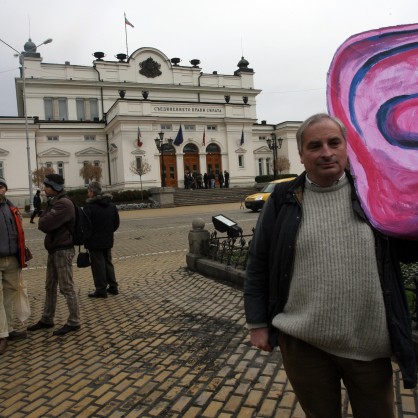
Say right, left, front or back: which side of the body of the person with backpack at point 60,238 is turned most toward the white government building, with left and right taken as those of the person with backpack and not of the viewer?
right

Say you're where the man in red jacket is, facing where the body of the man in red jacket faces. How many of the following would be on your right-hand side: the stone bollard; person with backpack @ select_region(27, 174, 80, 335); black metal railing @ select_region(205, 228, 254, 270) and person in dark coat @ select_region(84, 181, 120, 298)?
0

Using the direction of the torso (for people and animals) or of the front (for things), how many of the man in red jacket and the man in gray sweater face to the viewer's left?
0

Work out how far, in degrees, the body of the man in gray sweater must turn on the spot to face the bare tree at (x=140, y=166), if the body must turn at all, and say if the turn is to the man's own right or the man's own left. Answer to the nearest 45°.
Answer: approximately 135° to the man's own right

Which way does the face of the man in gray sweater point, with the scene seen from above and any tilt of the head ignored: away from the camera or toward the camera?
toward the camera

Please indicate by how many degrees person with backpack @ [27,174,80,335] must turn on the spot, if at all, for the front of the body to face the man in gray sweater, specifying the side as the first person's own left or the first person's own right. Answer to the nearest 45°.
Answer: approximately 90° to the first person's own left

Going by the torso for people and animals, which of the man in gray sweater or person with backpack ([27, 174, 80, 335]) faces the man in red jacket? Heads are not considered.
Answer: the person with backpack

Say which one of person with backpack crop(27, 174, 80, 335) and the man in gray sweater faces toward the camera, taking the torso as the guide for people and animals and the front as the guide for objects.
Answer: the man in gray sweater

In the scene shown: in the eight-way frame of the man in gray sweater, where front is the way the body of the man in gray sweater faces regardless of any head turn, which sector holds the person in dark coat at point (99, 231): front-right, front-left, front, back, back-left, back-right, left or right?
back-right

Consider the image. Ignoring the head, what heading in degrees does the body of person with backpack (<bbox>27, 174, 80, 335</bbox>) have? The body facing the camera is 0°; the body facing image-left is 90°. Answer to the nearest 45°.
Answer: approximately 90°

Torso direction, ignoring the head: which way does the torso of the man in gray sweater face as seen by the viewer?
toward the camera

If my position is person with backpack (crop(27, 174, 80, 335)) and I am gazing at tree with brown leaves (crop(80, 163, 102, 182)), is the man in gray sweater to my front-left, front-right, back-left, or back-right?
back-right
